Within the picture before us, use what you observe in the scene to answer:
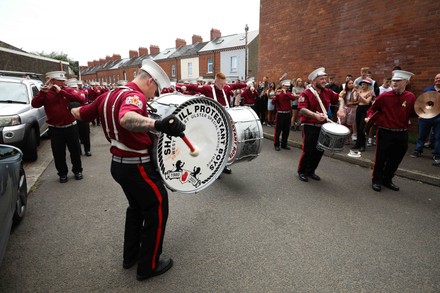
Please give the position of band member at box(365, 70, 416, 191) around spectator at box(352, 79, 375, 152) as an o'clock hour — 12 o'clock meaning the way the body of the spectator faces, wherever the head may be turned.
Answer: The band member is roughly at 10 o'clock from the spectator.

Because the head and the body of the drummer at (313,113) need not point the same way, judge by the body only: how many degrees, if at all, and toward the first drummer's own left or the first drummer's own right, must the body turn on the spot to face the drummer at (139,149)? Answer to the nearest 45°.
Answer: approximately 45° to the first drummer's own right

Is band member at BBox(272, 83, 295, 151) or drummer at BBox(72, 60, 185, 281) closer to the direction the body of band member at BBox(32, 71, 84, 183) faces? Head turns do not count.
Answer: the drummer

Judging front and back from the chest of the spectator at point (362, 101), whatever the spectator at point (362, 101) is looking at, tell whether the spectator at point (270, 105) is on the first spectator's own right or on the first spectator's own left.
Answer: on the first spectator's own right

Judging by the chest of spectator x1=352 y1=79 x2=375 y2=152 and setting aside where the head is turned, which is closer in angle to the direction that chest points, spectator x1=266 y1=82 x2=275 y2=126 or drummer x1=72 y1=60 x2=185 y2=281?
the drummer
